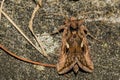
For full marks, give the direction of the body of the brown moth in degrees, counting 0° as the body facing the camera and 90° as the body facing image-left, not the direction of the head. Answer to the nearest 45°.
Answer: approximately 180°
